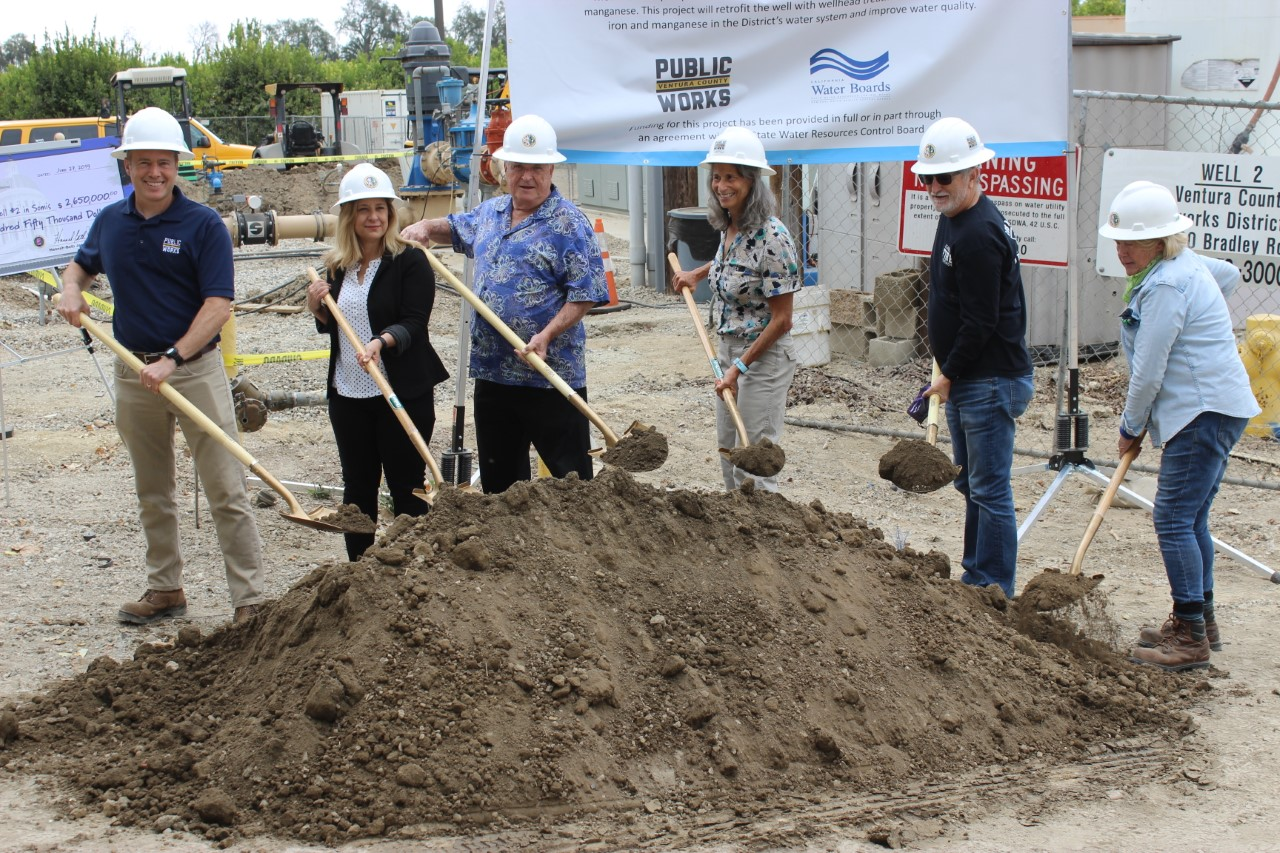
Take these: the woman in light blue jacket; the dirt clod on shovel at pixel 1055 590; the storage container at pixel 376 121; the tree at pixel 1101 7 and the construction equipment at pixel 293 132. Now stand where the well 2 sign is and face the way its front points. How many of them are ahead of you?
2

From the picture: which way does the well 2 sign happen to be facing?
toward the camera

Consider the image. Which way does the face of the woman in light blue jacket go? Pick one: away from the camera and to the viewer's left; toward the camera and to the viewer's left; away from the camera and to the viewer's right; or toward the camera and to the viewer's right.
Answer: toward the camera and to the viewer's left

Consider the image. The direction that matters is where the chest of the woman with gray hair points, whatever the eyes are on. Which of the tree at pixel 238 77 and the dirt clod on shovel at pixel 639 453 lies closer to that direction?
the dirt clod on shovel

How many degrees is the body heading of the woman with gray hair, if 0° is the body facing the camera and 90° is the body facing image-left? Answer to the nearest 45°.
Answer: approximately 45°

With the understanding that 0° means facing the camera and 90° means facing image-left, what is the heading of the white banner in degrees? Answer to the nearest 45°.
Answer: approximately 0°

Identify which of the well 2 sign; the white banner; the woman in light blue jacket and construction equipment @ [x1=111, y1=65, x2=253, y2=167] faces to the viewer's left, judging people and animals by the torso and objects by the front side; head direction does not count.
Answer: the woman in light blue jacket

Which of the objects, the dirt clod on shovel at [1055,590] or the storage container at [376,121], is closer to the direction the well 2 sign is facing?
the dirt clod on shovel

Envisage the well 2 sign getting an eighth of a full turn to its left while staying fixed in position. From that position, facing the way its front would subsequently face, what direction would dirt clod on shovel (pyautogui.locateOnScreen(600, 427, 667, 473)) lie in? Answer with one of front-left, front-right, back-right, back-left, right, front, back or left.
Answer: right

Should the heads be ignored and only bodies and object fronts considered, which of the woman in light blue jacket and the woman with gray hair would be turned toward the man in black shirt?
the woman in light blue jacket

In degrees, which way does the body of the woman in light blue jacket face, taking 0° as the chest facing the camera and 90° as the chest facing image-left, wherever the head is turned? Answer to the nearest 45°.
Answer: approximately 90°
